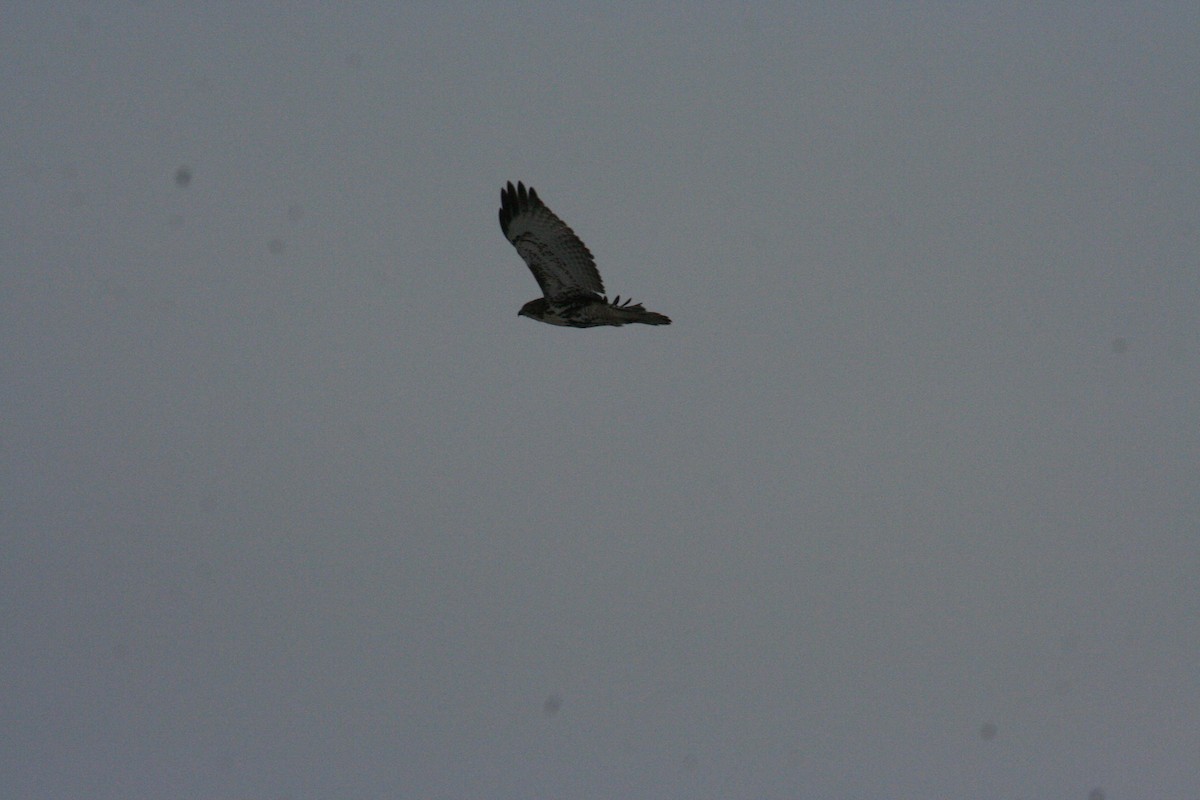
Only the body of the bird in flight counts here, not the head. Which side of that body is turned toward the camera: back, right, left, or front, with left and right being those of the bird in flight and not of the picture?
left
